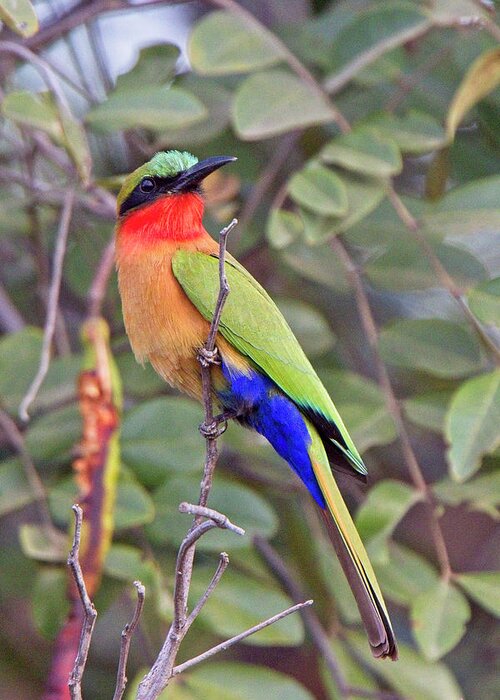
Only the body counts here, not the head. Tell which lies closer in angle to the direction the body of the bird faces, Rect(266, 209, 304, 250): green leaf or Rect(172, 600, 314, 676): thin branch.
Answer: the thin branch

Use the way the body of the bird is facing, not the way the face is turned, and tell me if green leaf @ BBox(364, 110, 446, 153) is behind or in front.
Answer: behind

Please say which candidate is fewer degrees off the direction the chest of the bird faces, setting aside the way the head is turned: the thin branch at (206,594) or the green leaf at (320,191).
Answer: the thin branch

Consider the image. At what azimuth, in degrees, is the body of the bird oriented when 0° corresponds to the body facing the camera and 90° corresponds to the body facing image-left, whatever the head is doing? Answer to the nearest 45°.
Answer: approximately 45°

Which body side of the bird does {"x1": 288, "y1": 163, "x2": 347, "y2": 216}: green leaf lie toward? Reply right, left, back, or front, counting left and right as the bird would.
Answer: back

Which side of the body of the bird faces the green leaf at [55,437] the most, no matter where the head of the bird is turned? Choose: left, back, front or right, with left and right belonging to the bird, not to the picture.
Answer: right
